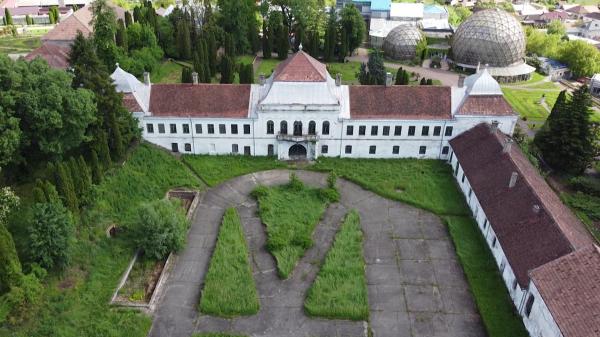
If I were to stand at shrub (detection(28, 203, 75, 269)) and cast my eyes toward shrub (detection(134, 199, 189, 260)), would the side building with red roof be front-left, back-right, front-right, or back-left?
front-right

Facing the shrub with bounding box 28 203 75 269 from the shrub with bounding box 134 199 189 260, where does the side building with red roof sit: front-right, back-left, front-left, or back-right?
back-left

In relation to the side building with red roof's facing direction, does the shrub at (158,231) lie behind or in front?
in front

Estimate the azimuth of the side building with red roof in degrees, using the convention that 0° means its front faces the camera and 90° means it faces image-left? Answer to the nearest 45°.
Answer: approximately 90°

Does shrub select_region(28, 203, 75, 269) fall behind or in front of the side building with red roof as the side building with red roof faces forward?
in front
